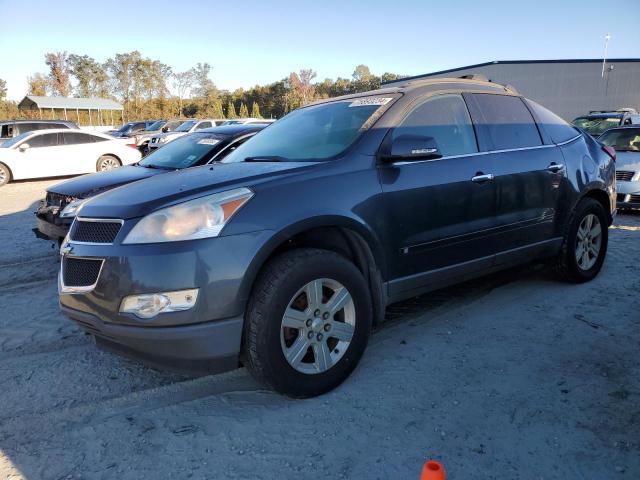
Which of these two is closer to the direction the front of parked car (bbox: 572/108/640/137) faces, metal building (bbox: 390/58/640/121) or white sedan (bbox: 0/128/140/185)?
the white sedan

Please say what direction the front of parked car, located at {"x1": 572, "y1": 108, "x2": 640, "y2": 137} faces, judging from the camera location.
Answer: facing the viewer and to the left of the viewer

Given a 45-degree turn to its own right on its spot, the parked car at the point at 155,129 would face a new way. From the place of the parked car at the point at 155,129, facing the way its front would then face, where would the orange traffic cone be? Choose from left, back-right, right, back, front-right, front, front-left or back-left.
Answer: left

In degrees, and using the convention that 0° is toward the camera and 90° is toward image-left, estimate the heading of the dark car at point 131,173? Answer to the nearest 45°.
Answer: approximately 45°

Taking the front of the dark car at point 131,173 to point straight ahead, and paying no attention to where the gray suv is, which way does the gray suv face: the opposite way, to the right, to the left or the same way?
the same way

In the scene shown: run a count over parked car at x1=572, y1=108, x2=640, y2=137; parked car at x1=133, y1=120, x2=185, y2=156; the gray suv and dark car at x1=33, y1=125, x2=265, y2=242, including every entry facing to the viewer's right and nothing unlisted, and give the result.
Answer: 0

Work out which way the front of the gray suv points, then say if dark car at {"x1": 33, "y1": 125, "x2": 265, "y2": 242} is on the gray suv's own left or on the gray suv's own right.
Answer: on the gray suv's own right

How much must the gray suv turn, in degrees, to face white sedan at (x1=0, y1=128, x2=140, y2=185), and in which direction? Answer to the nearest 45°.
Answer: approximately 90° to its right

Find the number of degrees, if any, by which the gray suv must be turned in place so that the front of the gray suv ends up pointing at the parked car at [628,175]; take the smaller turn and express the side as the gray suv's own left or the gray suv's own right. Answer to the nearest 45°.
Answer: approximately 180°

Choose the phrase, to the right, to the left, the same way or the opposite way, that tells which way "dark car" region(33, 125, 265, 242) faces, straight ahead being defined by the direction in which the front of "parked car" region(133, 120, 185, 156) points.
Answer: the same way

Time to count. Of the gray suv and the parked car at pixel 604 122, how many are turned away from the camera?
0
